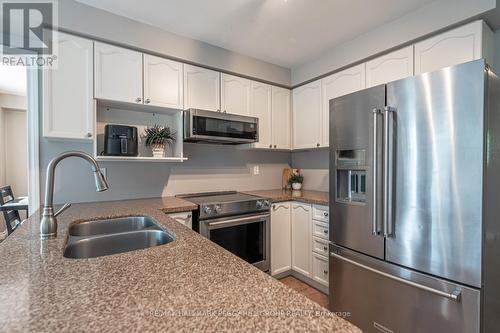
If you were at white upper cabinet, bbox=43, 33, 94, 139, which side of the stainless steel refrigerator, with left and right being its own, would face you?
front

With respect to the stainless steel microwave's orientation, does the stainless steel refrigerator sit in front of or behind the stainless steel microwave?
in front

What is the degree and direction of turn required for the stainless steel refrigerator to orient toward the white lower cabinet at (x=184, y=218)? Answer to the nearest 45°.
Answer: approximately 45° to its right

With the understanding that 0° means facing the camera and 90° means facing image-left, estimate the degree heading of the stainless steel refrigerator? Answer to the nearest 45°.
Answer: approximately 45°

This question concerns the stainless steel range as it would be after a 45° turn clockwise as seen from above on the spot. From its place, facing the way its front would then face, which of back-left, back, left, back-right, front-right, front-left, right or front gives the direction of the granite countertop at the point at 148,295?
front

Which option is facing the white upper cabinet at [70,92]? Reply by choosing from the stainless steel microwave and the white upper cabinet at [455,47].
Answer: the white upper cabinet at [455,47]

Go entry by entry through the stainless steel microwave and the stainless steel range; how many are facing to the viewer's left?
0

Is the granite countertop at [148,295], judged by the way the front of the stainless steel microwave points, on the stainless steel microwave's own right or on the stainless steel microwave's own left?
on the stainless steel microwave's own right

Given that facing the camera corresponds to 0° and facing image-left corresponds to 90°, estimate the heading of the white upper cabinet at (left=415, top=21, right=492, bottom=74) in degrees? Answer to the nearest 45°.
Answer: approximately 45°

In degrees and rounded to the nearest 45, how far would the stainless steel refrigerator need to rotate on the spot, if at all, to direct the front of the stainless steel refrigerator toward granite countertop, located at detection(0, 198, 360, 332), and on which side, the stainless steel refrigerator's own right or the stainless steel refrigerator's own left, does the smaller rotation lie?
0° — it already faces it

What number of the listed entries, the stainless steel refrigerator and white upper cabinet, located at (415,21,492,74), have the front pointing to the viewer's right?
0

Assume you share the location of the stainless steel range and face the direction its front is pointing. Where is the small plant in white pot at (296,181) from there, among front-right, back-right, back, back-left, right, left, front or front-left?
left

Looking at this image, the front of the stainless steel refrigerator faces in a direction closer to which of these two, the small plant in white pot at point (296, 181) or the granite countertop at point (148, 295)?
the granite countertop

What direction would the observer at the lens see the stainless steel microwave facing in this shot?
facing the viewer and to the right of the viewer

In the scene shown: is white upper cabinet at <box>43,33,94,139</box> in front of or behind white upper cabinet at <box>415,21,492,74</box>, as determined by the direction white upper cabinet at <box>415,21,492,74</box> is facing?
in front
